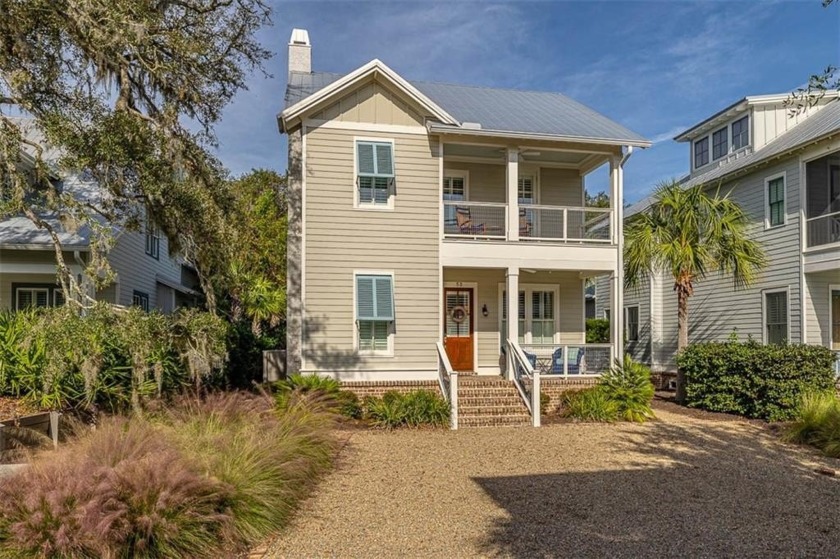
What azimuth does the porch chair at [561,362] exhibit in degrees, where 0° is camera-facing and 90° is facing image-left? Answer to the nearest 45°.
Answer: approximately 0°

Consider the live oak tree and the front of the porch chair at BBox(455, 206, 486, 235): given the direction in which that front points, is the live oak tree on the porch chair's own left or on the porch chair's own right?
on the porch chair's own right

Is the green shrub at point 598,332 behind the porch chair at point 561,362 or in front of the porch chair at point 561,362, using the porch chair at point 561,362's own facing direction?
behind

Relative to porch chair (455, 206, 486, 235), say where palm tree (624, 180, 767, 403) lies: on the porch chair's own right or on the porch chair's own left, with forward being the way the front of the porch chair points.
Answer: on the porch chair's own left

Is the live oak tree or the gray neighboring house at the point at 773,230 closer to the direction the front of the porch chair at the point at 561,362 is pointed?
the live oak tree

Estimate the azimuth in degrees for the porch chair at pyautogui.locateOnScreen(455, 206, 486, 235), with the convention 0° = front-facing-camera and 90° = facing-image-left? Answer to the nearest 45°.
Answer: approximately 315°

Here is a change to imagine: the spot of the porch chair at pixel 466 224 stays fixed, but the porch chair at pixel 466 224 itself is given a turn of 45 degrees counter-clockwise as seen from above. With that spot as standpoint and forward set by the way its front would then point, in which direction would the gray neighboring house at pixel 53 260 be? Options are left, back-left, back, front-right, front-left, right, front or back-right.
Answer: back
